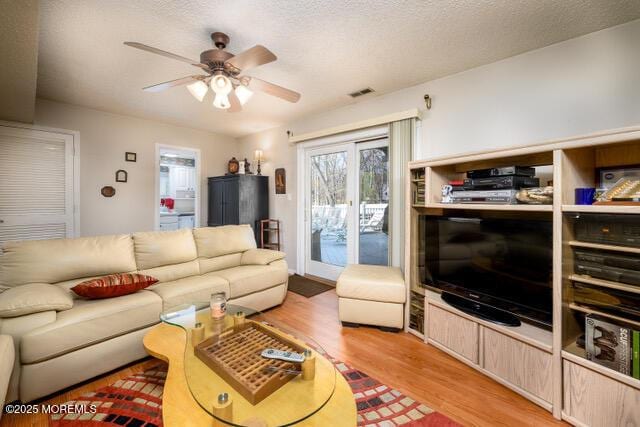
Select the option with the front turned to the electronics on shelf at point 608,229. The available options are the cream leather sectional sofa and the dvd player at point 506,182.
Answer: the cream leather sectional sofa

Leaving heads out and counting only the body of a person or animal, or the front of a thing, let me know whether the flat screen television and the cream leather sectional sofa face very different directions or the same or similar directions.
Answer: very different directions

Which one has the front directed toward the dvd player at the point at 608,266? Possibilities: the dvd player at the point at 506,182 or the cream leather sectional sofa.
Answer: the cream leather sectional sofa

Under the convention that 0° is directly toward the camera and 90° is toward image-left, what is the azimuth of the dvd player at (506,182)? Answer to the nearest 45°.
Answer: approximately 45°

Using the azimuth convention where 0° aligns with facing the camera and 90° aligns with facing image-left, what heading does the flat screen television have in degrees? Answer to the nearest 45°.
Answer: approximately 45°

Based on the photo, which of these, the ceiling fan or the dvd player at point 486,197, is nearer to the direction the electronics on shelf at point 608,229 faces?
the ceiling fan

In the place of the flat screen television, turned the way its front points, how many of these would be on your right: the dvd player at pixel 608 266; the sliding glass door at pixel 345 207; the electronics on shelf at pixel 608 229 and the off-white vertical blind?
2
